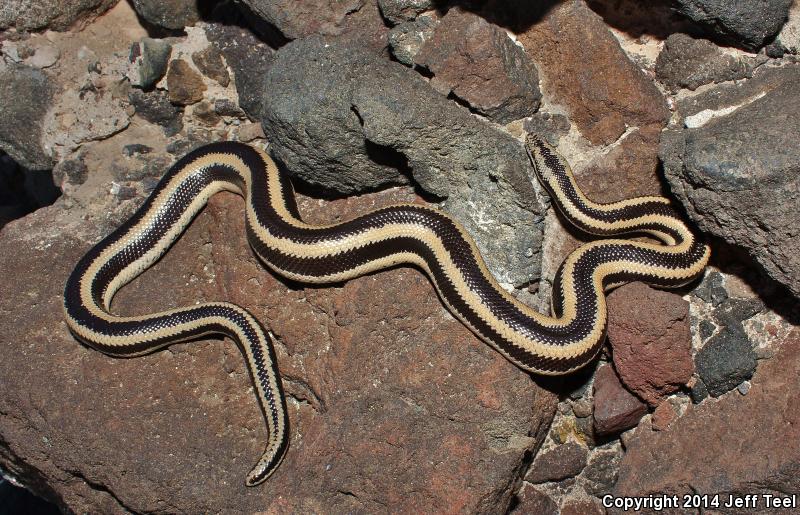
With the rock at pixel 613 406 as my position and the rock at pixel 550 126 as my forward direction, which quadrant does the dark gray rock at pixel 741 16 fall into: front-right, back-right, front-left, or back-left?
front-right

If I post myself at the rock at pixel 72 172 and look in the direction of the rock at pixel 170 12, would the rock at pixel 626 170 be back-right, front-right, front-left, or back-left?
front-right

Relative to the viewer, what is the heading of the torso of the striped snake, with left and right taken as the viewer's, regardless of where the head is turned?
facing away from the viewer and to the left of the viewer

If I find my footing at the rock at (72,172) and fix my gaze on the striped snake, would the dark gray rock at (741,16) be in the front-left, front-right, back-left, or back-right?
front-left

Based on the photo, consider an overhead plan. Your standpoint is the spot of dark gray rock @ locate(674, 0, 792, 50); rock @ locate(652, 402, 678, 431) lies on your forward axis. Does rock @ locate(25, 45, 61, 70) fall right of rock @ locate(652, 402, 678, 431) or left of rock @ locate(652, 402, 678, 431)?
right
